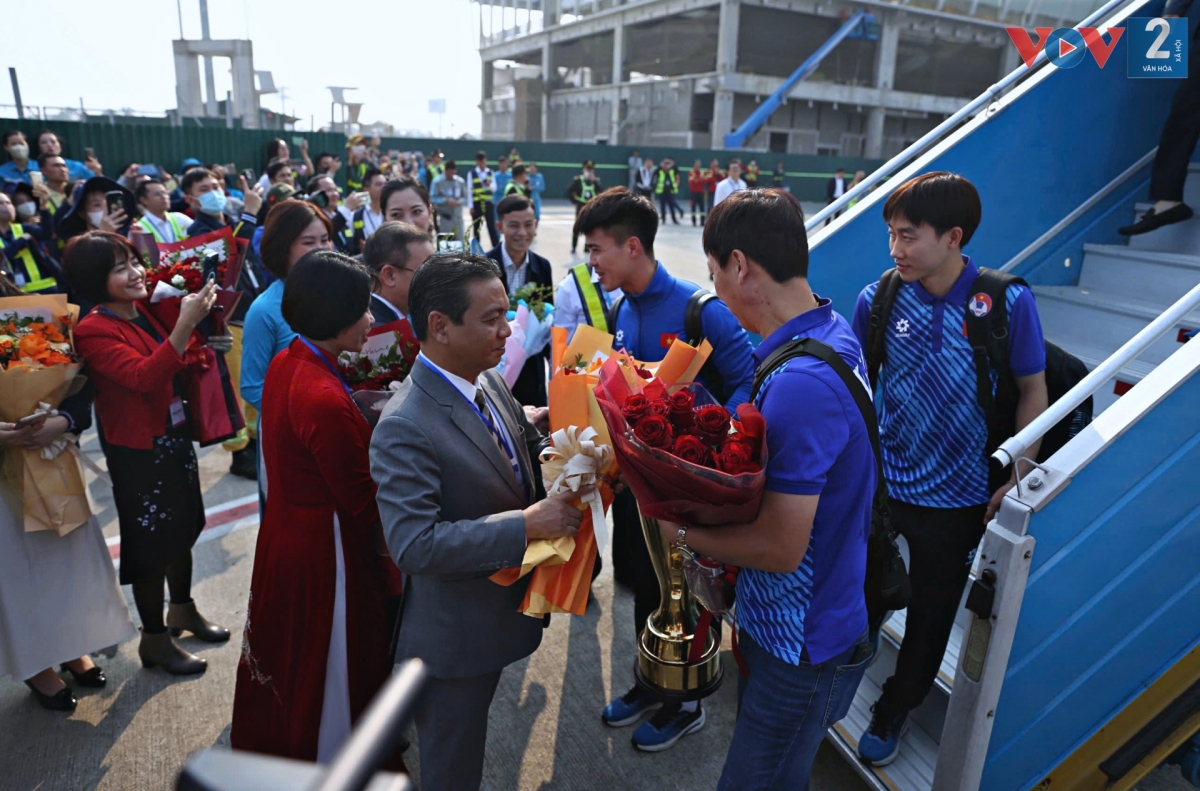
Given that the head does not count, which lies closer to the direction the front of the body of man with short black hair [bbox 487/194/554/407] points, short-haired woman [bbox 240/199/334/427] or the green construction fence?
the short-haired woman

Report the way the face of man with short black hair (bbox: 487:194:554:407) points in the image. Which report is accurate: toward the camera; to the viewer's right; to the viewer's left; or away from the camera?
toward the camera

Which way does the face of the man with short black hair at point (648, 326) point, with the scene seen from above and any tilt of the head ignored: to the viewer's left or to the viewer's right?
to the viewer's left

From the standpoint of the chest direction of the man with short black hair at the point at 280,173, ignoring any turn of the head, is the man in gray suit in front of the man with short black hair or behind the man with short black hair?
in front

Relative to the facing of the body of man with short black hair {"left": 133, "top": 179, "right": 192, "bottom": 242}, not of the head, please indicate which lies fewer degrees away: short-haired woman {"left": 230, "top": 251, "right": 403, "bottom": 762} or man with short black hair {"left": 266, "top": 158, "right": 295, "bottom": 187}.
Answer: the short-haired woman

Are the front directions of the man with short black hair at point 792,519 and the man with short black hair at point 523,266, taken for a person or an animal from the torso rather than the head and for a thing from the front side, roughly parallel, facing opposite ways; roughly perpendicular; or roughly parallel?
roughly perpendicular

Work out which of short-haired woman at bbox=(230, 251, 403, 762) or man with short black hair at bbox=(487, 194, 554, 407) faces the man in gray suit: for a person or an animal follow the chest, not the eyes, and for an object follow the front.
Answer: the man with short black hair

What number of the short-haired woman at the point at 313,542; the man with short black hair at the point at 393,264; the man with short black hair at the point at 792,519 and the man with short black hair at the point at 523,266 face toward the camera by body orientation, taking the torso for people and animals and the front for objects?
1

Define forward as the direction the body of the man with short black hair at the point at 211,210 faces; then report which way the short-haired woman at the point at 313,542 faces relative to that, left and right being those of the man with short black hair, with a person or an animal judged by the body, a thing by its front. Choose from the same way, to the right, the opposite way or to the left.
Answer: to the left

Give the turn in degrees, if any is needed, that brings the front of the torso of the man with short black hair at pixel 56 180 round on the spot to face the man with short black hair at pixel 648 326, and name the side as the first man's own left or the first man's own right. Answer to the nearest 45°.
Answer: approximately 45° to the first man's own right

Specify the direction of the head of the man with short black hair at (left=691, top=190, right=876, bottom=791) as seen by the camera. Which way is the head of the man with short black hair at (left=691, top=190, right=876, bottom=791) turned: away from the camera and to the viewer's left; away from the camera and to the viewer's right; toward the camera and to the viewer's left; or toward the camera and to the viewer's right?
away from the camera and to the viewer's left

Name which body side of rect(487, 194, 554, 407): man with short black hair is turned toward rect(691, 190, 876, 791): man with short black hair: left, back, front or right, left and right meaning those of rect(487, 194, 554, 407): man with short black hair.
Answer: front

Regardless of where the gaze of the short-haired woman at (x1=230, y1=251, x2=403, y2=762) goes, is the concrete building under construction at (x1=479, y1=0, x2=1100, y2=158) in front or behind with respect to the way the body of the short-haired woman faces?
in front

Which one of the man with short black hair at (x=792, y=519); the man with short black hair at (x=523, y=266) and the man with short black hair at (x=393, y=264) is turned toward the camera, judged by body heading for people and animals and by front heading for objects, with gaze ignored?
the man with short black hair at (x=523, y=266)

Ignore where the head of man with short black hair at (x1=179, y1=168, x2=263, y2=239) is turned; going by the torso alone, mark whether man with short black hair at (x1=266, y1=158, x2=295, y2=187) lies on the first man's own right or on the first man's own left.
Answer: on the first man's own left

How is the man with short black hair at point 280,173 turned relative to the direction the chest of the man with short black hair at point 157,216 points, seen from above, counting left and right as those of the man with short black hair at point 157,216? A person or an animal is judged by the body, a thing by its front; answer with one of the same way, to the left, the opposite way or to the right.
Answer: the same way

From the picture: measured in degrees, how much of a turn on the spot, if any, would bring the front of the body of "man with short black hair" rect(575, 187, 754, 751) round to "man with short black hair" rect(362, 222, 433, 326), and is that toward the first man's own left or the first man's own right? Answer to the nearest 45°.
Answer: approximately 45° to the first man's own right
